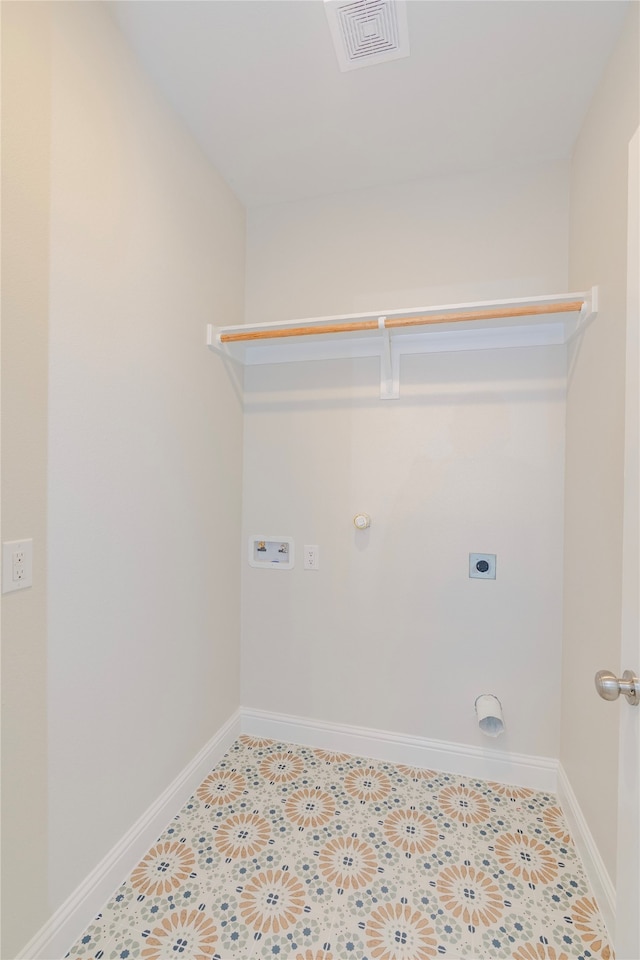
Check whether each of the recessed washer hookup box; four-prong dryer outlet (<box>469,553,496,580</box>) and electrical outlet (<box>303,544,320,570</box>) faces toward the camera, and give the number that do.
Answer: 3

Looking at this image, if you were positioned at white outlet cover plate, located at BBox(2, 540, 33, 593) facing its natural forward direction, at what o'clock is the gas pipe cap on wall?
The gas pipe cap on wall is roughly at 10 o'clock from the white outlet cover plate.

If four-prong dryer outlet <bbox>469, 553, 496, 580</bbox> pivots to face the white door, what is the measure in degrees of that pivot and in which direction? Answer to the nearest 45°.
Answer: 0° — it already faces it

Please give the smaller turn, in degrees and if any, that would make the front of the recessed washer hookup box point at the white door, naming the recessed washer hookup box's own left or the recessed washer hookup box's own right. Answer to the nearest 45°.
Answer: approximately 45° to the recessed washer hookup box's own left

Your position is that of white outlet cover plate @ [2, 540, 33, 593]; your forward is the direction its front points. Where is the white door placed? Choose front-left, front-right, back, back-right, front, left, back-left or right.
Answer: front

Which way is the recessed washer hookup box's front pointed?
toward the camera

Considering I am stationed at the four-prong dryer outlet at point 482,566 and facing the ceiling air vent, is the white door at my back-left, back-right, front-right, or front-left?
front-left

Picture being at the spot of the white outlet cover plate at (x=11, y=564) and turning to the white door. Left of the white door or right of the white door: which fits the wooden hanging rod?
left

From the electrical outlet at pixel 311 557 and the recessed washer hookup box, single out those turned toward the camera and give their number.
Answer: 2

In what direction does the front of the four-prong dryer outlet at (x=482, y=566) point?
toward the camera

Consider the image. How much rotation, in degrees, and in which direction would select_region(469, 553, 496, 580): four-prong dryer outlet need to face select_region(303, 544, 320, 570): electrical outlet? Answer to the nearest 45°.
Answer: approximately 90° to its right

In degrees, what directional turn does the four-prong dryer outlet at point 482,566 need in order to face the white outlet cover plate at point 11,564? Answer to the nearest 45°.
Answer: approximately 45° to its right
